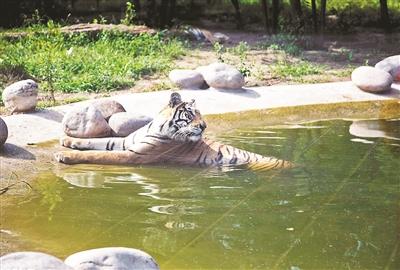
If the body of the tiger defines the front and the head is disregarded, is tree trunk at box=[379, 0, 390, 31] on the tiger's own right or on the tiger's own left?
on the tiger's own right

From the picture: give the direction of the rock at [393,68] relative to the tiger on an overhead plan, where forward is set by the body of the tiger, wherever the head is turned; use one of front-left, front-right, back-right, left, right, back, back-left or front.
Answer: back-right

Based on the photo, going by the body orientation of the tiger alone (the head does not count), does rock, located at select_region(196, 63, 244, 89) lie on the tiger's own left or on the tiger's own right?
on the tiger's own right

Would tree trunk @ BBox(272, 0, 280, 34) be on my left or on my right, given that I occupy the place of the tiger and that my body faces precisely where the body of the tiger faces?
on my right

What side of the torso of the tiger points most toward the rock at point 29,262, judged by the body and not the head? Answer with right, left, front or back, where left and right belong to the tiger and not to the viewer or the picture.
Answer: left

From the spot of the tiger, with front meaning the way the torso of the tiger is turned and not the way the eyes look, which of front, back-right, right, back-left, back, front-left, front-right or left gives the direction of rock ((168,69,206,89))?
right

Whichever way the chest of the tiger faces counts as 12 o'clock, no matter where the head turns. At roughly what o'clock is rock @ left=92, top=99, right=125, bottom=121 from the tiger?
The rock is roughly at 2 o'clock from the tiger.

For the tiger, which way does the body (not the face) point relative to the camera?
to the viewer's left

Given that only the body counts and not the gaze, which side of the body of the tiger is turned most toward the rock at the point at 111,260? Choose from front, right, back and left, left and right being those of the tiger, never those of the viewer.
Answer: left

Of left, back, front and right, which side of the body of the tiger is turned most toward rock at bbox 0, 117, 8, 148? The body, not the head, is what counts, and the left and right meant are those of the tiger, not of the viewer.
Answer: front
